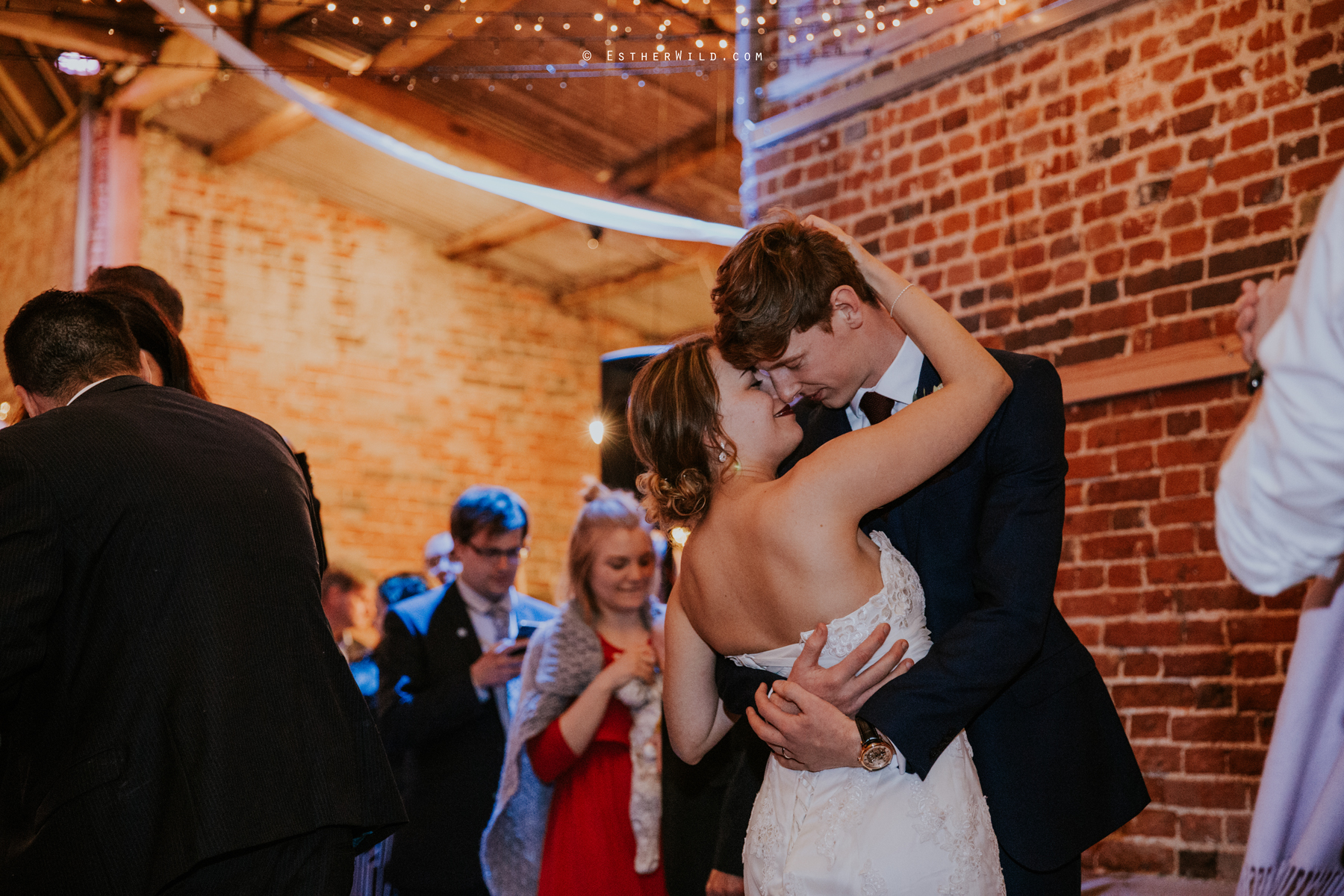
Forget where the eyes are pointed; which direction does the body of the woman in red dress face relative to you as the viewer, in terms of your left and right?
facing the viewer and to the right of the viewer

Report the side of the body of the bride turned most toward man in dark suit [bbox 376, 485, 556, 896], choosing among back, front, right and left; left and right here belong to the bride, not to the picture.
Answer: left

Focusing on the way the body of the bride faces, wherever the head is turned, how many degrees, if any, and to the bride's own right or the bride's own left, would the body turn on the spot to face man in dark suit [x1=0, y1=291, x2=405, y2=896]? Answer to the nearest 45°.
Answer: approximately 135° to the bride's own left

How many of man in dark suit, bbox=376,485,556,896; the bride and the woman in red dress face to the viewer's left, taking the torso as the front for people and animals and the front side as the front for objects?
0

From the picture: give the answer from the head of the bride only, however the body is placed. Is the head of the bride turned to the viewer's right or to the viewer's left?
to the viewer's right

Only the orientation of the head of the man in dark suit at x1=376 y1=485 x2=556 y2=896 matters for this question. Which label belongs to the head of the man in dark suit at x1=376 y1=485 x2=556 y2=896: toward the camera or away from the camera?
toward the camera

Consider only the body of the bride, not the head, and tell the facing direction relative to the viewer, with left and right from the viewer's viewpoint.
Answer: facing away from the viewer and to the right of the viewer

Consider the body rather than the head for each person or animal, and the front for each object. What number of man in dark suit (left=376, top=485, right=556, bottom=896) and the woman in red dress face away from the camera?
0

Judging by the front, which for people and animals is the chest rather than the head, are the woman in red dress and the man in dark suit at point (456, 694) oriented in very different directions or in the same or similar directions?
same or similar directions

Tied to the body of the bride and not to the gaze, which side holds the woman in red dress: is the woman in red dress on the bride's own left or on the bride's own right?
on the bride's own left

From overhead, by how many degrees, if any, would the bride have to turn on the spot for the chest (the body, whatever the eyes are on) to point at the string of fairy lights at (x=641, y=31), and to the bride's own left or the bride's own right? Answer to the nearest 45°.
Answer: approximately 45° to the bride's own left

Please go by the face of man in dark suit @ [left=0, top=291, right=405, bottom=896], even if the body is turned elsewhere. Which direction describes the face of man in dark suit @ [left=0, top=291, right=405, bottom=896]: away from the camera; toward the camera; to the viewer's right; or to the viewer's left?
away from the camera
